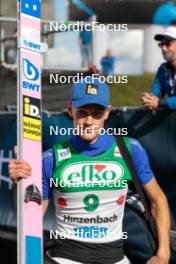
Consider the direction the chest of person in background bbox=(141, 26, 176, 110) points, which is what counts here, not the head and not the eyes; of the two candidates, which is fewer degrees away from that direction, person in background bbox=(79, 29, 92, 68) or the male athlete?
the male athlete

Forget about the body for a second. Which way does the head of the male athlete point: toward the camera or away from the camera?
toward the camera

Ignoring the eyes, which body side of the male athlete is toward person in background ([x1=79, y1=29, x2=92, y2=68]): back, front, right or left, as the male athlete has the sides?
back

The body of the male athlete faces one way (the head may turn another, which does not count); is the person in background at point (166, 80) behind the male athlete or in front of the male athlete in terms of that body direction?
behind

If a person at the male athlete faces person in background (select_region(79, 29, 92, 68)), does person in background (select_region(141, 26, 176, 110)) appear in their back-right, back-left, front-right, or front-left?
front-right

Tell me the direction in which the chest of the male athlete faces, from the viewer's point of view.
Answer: toward the camera

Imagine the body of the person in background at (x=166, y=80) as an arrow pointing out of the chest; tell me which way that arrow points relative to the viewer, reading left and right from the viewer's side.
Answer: facing the viewer and to the left of the viewer

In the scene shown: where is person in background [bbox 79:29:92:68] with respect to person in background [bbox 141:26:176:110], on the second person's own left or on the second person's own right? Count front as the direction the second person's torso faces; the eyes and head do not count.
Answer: on the second person's own right

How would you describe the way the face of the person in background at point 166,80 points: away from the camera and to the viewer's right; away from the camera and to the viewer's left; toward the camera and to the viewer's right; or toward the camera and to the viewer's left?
toward the camera and to the viewer's left

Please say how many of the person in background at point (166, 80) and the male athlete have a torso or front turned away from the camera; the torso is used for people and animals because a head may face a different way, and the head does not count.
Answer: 0

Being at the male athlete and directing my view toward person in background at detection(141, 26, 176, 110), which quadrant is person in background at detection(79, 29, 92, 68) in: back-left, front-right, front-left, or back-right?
front-left

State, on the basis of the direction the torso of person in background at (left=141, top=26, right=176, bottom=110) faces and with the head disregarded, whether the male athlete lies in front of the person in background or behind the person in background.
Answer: in front
